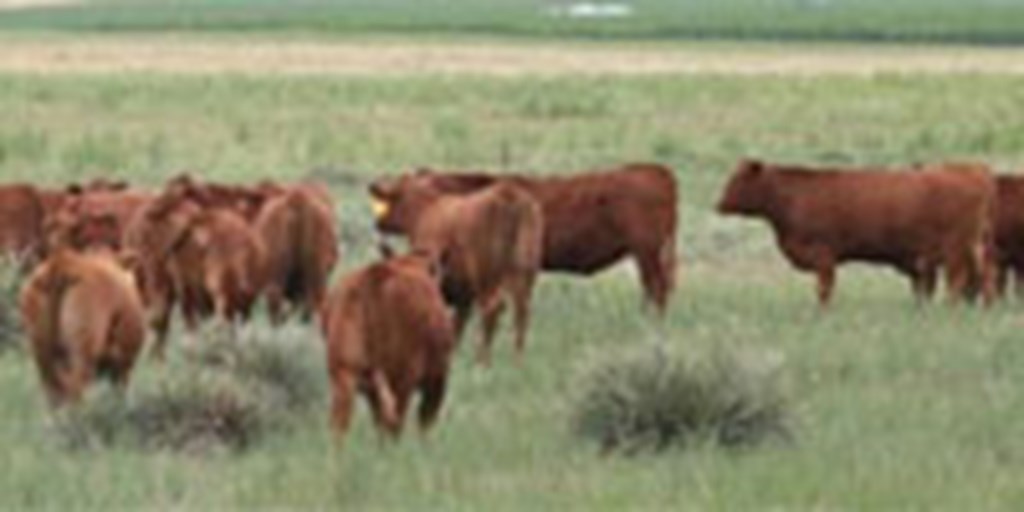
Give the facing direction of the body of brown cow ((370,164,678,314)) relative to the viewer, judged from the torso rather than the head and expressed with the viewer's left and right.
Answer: facing to the left of the viewer

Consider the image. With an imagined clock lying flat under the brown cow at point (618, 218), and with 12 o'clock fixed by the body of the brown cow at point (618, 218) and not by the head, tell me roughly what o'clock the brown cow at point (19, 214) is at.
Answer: the brown cow at point (19, 214) is roughly at 12 o'clock from the brown cow at point (618, 218).

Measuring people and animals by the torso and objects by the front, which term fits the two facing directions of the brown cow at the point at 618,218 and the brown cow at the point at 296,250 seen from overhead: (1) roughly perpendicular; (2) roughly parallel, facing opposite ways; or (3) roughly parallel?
roughly perpendicular

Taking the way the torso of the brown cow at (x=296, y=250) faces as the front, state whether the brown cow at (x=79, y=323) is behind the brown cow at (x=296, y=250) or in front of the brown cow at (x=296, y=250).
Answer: behind

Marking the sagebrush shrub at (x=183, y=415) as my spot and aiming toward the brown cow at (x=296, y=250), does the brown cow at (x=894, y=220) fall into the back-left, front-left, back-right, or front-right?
front-right

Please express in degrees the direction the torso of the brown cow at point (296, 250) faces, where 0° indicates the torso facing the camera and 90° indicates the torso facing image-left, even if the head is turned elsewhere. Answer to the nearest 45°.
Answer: approximately 180°

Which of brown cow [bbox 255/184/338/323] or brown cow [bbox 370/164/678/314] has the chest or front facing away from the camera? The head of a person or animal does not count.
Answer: brown cow [bbox 255/184/338/323]

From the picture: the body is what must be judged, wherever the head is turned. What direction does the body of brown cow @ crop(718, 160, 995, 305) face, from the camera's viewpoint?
to the viewer's left
